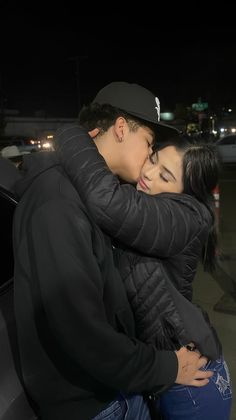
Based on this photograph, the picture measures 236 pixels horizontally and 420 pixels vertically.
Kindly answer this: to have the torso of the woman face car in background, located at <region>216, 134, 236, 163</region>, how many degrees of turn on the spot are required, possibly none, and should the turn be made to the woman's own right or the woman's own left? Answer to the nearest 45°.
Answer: approximately 90° to the woman's own right

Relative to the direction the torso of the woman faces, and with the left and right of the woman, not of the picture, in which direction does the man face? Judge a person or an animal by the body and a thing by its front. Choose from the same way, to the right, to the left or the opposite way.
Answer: the opposite way

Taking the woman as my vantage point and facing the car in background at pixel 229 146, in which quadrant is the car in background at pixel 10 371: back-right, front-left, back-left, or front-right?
back-left

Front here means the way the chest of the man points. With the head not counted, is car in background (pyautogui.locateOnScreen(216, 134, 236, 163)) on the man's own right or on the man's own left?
on the man's own left

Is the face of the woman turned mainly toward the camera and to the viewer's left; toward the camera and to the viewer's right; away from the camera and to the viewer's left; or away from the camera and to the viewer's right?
toward the camera and to the viewer's left

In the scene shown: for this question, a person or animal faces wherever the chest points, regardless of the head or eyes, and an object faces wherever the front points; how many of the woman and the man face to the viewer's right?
1

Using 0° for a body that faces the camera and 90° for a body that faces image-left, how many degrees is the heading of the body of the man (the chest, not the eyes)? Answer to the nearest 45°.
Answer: approximately 270°

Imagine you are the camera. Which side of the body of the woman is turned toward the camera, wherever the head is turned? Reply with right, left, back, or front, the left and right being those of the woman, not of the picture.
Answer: left

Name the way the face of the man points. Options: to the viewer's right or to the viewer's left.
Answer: to the viewer's right

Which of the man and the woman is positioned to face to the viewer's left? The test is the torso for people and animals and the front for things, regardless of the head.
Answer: the woman

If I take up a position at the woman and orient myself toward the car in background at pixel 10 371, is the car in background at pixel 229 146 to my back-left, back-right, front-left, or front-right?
back-right
